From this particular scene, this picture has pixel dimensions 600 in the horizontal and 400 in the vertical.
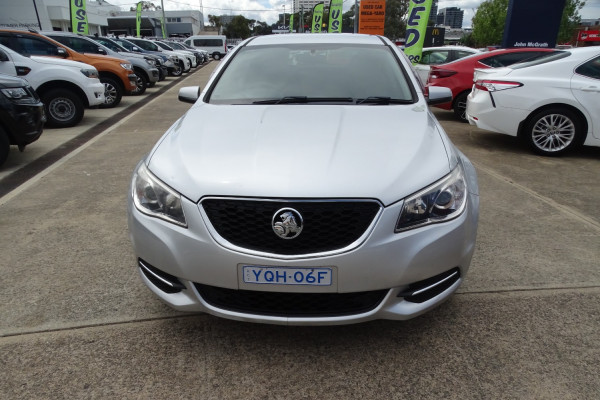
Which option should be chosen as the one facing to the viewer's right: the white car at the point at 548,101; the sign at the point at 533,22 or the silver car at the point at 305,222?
the white car

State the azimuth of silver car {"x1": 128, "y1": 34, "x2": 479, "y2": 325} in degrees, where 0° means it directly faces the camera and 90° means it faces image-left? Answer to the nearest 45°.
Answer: approximately 0°

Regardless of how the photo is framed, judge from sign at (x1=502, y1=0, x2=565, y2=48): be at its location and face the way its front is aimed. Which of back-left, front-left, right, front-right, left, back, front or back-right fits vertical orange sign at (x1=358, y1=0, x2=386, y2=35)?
back-right

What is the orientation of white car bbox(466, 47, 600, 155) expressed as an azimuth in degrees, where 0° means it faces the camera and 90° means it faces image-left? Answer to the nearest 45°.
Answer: approximately 270°

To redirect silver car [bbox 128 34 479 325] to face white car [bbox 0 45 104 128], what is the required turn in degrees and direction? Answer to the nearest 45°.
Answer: approximately 135° to its right

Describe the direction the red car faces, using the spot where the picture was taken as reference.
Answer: facing away from the viewer and to the right of the viewer

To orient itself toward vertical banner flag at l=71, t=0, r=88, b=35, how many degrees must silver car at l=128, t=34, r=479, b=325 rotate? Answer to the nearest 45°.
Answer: approximately 135° to its right

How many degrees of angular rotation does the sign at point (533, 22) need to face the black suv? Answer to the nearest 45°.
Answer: approximately 45° to its right

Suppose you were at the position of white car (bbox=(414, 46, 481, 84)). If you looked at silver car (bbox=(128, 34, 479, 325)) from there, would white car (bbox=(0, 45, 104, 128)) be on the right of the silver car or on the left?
right
